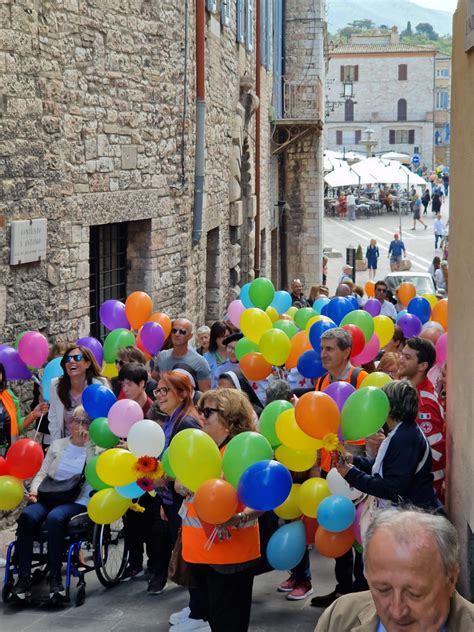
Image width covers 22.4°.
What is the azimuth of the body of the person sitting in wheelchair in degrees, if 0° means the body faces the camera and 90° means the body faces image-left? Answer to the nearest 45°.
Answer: approximately 45°

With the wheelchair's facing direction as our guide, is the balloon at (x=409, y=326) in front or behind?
behind

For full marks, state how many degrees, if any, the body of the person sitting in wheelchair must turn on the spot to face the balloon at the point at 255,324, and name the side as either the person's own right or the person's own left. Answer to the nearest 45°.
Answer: approximately 180°

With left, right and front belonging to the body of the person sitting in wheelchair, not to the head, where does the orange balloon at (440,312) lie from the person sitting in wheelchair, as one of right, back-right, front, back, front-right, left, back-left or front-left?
back

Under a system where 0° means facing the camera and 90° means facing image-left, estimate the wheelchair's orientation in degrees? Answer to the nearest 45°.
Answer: approximately 45°

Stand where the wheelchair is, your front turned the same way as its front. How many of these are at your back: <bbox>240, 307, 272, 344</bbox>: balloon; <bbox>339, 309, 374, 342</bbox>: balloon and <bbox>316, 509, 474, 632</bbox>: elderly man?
2
